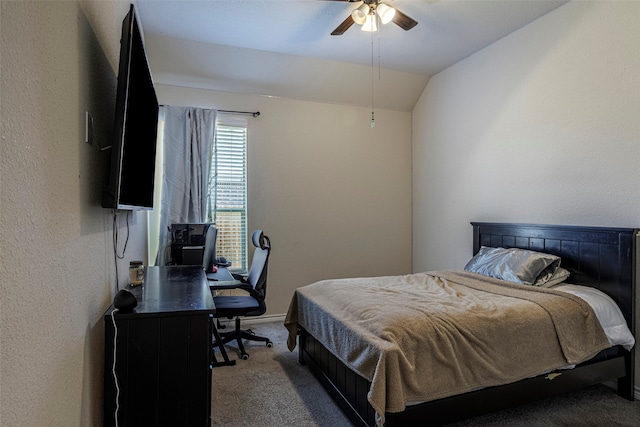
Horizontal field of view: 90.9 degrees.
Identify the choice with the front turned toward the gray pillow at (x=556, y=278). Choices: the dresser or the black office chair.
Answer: the dresser

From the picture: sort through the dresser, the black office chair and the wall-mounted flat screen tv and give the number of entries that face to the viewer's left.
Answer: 1

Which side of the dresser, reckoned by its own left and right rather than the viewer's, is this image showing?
right

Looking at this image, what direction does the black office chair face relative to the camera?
to the viewer's left

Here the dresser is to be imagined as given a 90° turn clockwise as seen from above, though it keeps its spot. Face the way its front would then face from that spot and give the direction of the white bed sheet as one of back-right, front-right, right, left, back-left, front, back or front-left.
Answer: left

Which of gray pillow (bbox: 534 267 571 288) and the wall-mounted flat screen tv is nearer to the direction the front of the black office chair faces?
the wall-mounted flat screen tv

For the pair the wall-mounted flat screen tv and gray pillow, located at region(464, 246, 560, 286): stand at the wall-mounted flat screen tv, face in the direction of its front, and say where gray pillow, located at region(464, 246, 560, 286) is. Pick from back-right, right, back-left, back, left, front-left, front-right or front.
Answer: front

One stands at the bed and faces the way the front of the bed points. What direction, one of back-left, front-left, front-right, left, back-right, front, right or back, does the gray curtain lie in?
front-right

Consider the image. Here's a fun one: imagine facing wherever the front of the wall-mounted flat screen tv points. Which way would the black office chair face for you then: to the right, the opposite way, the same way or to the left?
the opposite way

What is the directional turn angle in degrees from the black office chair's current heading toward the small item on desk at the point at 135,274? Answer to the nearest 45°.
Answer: approximately 45° to its left

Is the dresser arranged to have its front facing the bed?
yes

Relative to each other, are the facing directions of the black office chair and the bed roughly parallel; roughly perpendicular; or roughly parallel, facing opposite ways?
roughly parallel

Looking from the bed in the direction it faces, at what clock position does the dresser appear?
The dresser is roughly at 12 o'clock from the bed.

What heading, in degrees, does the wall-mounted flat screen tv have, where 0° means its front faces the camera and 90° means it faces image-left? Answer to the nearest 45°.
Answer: approximately 270°

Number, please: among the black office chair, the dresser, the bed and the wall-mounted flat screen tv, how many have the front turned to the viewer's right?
2

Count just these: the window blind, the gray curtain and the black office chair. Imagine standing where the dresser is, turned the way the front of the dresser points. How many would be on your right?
0
